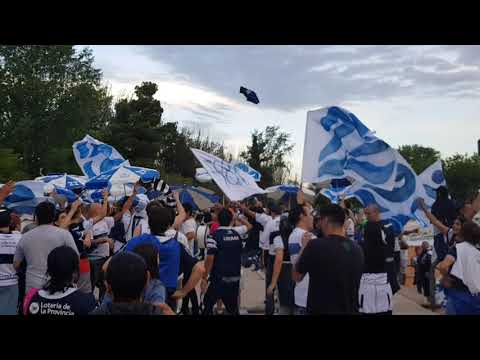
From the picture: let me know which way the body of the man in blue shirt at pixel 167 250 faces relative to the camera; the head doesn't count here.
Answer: away from the camera

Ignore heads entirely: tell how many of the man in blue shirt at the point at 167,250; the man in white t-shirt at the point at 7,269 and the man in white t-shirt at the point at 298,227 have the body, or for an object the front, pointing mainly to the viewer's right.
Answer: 1

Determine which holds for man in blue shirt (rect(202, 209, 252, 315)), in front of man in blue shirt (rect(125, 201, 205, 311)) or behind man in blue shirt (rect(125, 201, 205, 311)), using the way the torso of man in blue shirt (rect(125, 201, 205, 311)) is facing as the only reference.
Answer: in front

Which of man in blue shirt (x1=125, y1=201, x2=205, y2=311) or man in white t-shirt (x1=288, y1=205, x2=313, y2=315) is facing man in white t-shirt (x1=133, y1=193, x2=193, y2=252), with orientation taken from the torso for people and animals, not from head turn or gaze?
the man in blue shirt

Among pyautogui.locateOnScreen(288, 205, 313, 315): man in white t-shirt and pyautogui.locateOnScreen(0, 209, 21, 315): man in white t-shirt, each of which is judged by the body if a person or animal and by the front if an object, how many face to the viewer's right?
1

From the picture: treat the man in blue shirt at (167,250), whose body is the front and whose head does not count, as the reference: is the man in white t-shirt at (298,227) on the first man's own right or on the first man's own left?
on the first man's own right

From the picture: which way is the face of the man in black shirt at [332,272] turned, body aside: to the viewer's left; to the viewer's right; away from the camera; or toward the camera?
away from the camera

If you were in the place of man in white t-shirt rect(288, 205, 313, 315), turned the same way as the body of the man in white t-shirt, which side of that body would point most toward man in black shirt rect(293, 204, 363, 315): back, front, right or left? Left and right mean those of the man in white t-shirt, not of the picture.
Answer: right

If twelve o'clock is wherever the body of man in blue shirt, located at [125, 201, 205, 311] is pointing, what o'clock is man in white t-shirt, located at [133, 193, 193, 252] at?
The man in white t-shirt is roughly at 12 o'clock from the man in blue shirt.

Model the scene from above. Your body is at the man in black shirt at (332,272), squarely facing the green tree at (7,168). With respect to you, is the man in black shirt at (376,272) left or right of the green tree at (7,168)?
right

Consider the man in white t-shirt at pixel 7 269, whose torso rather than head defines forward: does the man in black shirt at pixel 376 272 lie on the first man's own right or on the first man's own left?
on the first man's own right

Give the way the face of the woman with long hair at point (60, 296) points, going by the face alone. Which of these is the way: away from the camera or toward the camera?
away from the camera

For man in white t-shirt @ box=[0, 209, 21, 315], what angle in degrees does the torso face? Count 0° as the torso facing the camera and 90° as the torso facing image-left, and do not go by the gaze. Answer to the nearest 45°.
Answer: approximately 180°
